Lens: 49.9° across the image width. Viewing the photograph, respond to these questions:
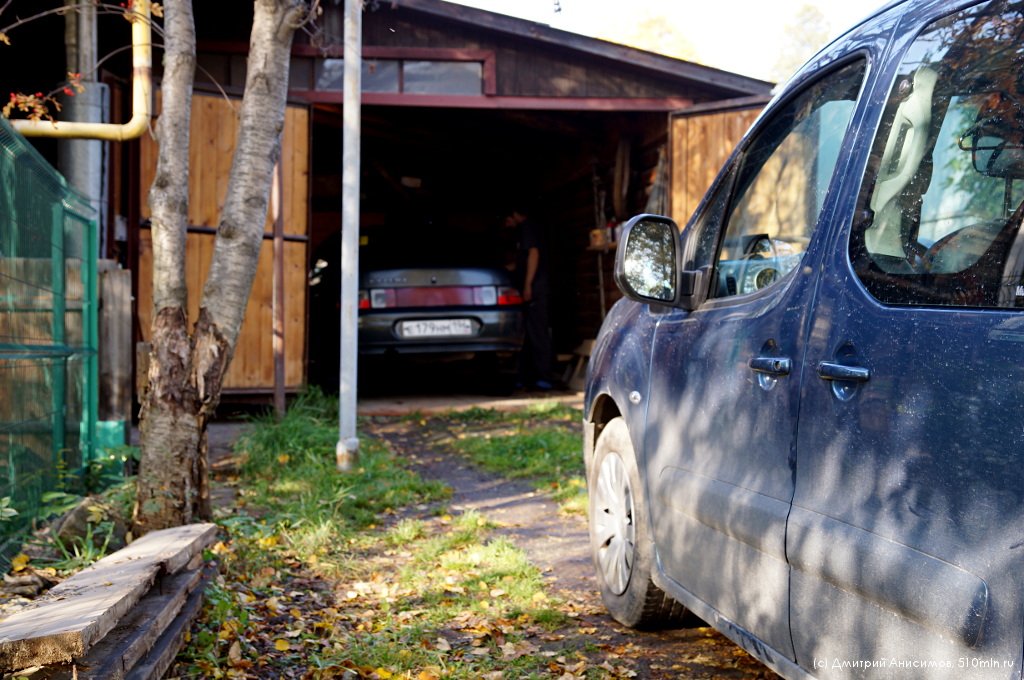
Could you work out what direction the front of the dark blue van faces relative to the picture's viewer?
facing away from the viewer and to the left of the viewer

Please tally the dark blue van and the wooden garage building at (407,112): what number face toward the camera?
1

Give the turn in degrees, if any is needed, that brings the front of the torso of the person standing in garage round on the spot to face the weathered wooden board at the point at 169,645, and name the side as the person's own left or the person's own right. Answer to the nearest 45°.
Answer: approximately 90° to the person's own left

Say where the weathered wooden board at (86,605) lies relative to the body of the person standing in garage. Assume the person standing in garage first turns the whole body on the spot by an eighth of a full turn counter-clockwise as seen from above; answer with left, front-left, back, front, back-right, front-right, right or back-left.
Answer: front-left

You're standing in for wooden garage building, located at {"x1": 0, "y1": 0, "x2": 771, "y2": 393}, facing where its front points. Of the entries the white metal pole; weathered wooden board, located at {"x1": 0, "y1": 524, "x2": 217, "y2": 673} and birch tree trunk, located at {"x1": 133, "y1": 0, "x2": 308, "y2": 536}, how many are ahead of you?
3

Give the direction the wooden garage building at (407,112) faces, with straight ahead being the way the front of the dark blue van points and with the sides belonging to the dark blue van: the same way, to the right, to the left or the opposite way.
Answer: the opposite way

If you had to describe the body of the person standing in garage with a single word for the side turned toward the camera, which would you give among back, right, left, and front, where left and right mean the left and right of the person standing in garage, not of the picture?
left
